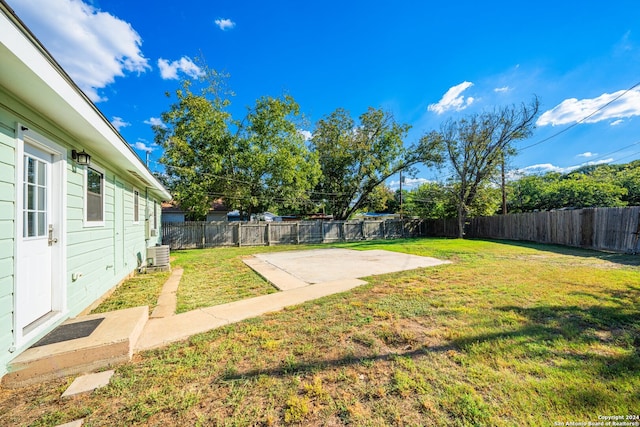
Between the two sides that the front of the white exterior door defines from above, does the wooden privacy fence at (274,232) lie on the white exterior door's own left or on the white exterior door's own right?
on the white exterior door's own left

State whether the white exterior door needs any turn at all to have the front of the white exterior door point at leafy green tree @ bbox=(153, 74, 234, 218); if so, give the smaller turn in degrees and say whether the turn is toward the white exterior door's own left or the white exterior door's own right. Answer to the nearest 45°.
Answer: approximately 90° to the white exterior door's own left

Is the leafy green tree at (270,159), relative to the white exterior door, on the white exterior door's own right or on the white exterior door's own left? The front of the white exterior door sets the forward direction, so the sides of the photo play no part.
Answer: on the white exterior door's own left

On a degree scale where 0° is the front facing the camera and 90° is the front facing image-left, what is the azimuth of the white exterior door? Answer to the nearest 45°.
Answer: approximately 315°

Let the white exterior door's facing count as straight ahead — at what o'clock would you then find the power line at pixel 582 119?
The power line is roughly at 11 o'clock from the white exterior door.

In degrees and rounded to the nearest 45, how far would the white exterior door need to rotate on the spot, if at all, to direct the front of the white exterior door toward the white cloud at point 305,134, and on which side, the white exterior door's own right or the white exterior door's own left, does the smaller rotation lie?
approximately 90° to the white exterior door's own left

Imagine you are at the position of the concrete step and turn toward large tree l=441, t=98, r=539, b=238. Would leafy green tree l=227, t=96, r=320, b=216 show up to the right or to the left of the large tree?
left

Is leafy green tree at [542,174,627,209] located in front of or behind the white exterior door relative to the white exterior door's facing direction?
in front

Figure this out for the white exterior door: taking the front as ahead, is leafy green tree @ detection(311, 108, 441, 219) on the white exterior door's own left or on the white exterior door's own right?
on the white exterior door's own left

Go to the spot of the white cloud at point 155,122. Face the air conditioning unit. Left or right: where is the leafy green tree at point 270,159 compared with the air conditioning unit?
left

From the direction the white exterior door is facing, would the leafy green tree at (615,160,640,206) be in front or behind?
in front

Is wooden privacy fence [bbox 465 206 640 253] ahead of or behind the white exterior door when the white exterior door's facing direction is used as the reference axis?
ahead

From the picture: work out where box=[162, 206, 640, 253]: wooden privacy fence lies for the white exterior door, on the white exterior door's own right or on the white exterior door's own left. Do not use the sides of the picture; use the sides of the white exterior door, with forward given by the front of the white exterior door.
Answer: on the white exterior door's own left
